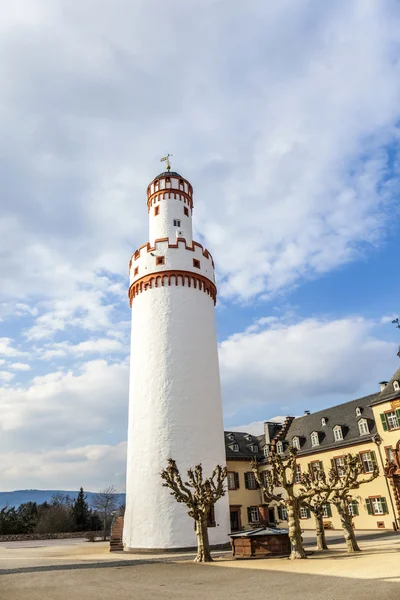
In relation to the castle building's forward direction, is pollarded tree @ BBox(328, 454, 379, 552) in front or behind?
in front

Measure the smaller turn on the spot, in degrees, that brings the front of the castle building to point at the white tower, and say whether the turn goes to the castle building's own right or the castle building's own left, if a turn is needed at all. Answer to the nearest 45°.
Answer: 0° — it already faces it

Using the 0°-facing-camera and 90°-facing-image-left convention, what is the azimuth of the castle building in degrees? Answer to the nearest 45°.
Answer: approximately 45°
